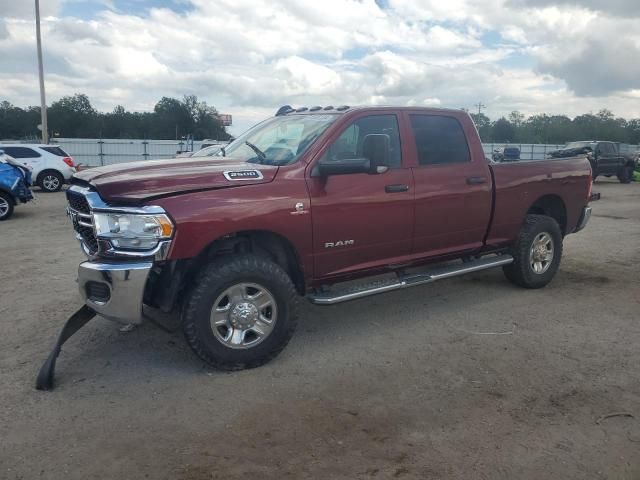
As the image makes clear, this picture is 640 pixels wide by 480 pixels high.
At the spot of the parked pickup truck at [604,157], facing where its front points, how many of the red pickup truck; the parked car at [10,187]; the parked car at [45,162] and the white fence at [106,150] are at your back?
0

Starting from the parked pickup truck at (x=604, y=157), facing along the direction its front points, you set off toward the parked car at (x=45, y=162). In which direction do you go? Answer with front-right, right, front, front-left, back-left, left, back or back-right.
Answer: front

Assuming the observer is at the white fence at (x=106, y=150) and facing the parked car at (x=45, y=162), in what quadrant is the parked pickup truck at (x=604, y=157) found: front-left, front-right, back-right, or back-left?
front-left

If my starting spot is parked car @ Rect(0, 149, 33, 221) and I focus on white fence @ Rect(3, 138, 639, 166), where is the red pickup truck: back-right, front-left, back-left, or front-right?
back-right

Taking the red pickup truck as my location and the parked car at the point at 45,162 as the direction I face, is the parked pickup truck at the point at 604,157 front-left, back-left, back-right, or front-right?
front-right

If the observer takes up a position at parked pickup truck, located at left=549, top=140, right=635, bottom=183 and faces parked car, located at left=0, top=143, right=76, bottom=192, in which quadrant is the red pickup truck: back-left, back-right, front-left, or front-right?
front-left

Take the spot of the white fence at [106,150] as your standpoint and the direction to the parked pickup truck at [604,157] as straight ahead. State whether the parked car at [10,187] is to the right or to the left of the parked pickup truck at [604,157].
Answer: right

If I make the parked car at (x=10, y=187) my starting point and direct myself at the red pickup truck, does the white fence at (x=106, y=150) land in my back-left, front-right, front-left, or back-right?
back-left

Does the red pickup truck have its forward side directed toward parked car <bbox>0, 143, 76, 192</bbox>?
no

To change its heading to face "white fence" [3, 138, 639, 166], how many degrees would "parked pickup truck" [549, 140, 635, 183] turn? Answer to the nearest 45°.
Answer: approximately 45° to its right

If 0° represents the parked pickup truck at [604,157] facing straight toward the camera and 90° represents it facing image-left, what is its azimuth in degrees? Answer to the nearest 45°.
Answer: approximately 45°

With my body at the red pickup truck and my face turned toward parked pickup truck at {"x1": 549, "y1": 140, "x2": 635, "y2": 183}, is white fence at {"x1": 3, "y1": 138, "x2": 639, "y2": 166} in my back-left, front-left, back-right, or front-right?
front-left

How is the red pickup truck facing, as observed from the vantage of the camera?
facing the viewer and to the left of the viewer
